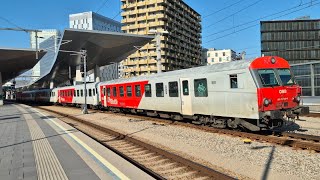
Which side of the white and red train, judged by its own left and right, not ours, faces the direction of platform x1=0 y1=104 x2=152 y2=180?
right

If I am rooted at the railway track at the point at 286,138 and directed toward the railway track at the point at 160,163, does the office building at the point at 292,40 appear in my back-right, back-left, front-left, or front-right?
back-right

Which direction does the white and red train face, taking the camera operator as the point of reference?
facing the viewer and to the right of the viewer

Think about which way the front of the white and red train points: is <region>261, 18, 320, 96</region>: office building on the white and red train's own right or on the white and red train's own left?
on the white and red train's own left

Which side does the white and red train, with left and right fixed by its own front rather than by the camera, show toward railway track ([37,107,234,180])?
right
